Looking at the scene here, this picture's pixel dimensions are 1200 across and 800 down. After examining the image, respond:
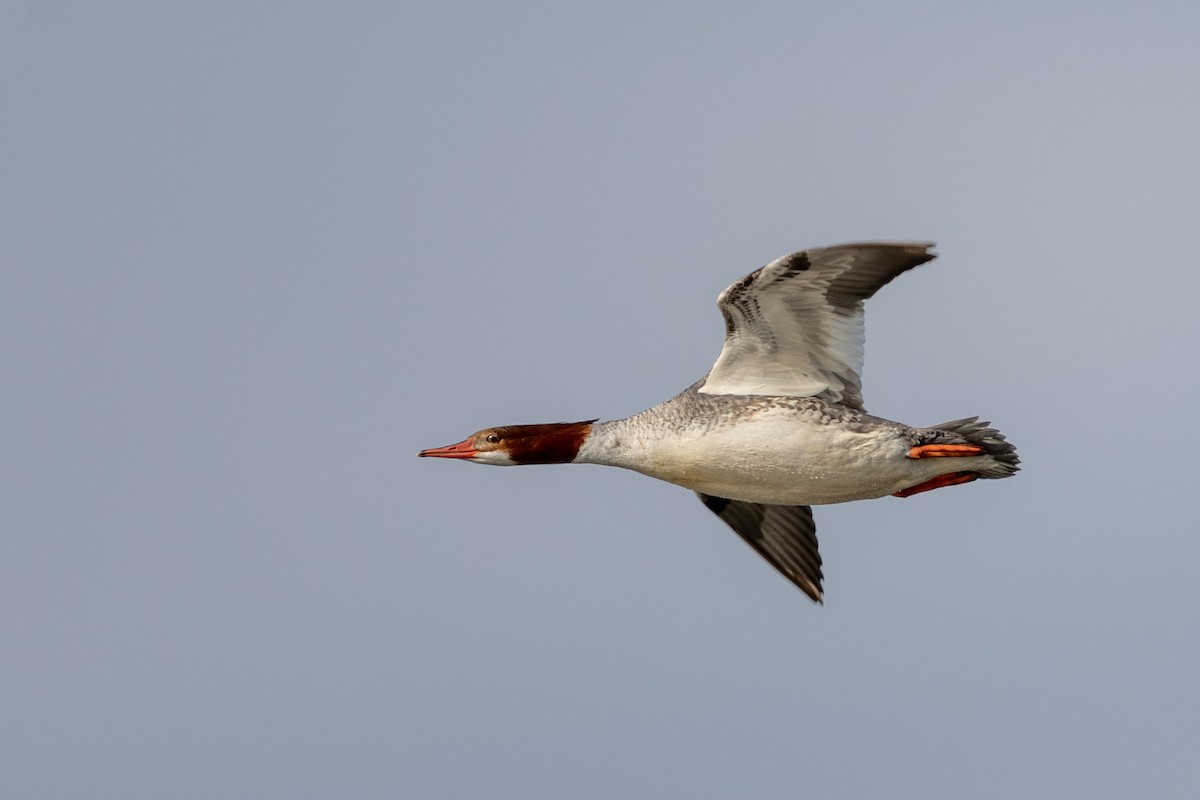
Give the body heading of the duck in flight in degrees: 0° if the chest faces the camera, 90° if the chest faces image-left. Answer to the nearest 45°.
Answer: approximately 90°
